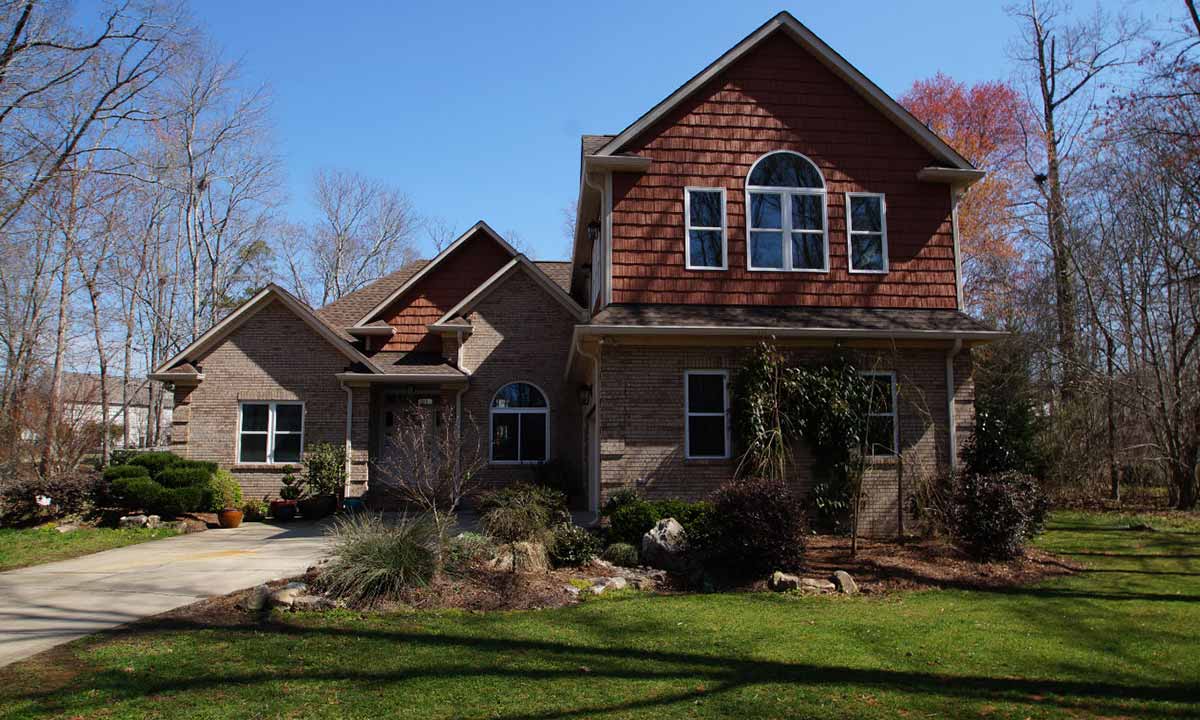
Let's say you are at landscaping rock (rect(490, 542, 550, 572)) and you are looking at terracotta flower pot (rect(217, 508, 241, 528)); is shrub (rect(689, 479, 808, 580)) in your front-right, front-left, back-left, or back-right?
back-right

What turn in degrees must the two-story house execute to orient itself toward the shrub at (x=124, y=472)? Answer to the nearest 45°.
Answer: approximately 90° to its right

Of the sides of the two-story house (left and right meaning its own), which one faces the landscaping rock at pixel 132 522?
right

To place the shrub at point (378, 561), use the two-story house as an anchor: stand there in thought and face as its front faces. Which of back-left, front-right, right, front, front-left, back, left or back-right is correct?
front-right

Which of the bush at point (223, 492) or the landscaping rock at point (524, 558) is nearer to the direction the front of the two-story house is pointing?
the landscaping rock

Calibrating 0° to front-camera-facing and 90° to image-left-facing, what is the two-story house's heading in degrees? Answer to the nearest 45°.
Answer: approximately 0°

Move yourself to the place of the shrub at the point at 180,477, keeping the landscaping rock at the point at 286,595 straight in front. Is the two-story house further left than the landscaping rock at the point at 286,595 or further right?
left

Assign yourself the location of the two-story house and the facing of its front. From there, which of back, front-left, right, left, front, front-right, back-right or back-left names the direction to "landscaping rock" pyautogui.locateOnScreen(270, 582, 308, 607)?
front-right

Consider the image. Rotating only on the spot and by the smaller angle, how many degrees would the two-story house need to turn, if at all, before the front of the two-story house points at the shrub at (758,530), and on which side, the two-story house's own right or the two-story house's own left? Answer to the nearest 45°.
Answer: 0° — it already faces it

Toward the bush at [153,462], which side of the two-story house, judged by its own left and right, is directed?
right

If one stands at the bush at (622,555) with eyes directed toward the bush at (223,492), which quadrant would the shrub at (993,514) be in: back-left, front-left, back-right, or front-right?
back-right
